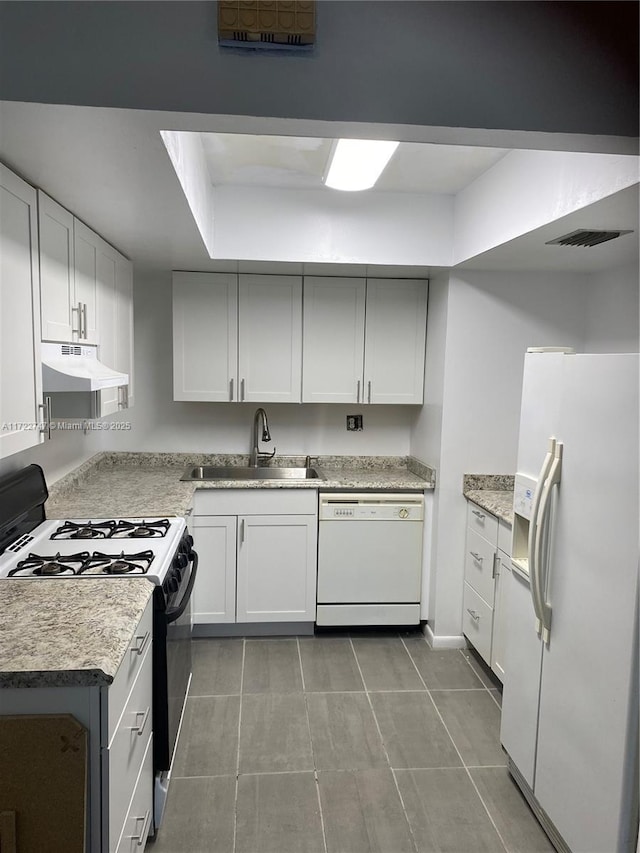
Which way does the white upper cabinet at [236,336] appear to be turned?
toward the camera

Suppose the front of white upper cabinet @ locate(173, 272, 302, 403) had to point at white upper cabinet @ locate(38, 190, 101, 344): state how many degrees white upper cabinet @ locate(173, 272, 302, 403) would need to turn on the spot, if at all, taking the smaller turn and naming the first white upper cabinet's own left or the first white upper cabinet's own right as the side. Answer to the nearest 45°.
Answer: approximately 45° to the first white upper cabinet's own right

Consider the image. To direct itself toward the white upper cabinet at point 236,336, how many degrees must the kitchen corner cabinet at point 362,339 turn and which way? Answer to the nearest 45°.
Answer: approximately 90° to its right

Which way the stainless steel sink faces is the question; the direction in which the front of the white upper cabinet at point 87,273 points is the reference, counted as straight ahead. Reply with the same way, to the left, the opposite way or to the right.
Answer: to the right

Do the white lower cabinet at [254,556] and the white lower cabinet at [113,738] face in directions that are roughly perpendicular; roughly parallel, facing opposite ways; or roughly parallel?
roughly perpendicular

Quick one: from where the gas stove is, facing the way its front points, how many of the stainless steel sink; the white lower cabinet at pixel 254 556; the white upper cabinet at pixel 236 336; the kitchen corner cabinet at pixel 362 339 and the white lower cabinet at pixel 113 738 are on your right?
1

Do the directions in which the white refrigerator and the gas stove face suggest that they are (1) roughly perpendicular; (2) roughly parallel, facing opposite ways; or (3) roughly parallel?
roughly parallel, facing opposite ways

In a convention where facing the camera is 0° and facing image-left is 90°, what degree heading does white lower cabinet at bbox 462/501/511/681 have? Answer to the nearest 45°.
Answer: approximately 90°

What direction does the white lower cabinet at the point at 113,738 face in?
to the viewer's right

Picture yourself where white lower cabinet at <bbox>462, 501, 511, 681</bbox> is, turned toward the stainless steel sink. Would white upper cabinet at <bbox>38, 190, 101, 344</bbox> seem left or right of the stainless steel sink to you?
left

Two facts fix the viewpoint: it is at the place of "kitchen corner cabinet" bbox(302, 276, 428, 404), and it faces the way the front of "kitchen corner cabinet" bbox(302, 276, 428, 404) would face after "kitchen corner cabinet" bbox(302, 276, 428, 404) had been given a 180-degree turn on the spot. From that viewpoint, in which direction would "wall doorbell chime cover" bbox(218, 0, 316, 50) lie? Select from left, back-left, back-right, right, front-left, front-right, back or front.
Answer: back

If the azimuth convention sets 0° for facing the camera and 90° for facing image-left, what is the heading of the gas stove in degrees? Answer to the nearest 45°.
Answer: approximately 270°

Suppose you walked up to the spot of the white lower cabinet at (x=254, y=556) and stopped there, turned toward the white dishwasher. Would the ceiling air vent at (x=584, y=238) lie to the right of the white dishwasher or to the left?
right

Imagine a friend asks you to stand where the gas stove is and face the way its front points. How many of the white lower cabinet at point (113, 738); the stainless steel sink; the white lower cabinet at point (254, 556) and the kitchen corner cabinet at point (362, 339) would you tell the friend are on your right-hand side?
1

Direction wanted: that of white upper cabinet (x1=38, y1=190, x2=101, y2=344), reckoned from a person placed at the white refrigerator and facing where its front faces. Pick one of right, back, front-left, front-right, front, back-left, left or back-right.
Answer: front-right

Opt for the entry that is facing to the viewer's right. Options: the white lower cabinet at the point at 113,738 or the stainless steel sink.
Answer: the white lower cabinet

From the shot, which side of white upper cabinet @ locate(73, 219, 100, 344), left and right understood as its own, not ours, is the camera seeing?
right

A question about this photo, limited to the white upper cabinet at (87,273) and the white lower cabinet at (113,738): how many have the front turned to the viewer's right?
2
